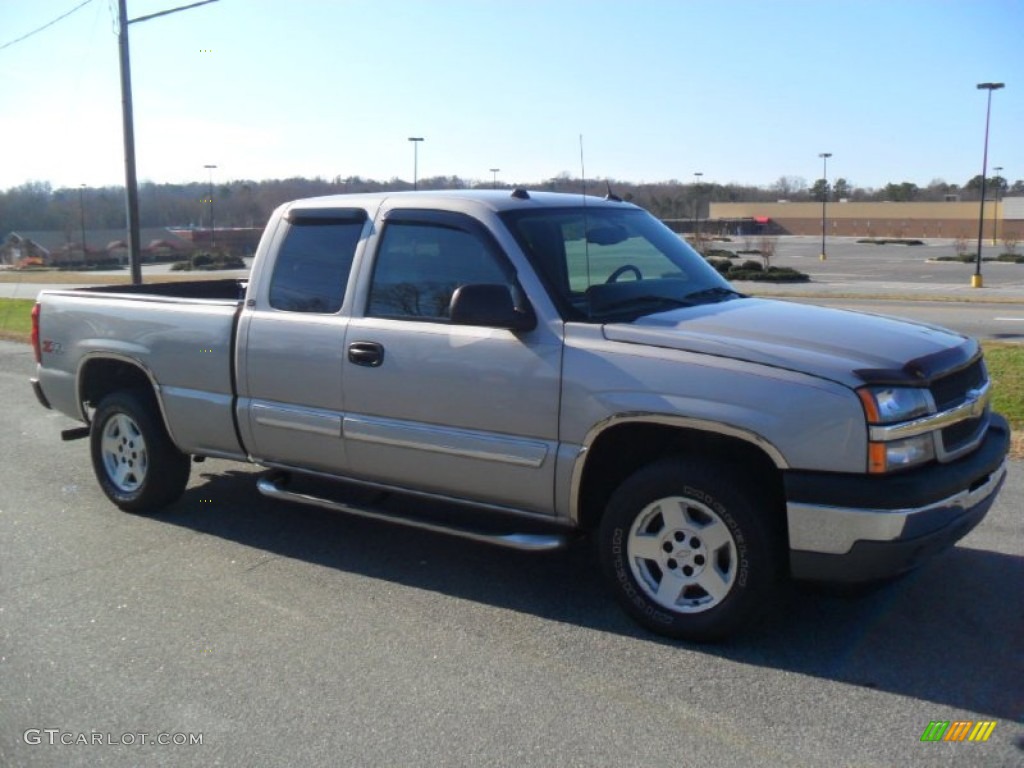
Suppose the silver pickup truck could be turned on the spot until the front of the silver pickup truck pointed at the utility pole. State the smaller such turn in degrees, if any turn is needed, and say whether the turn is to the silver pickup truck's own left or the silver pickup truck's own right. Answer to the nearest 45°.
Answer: approximately 180°

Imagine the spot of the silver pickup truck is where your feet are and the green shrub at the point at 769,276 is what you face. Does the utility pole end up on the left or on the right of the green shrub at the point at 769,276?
left

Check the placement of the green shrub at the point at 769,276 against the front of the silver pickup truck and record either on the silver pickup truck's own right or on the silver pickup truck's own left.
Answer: on the silver pickup truck's own left

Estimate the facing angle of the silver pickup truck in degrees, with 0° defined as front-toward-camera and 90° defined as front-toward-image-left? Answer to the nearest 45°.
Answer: approximately 315°
